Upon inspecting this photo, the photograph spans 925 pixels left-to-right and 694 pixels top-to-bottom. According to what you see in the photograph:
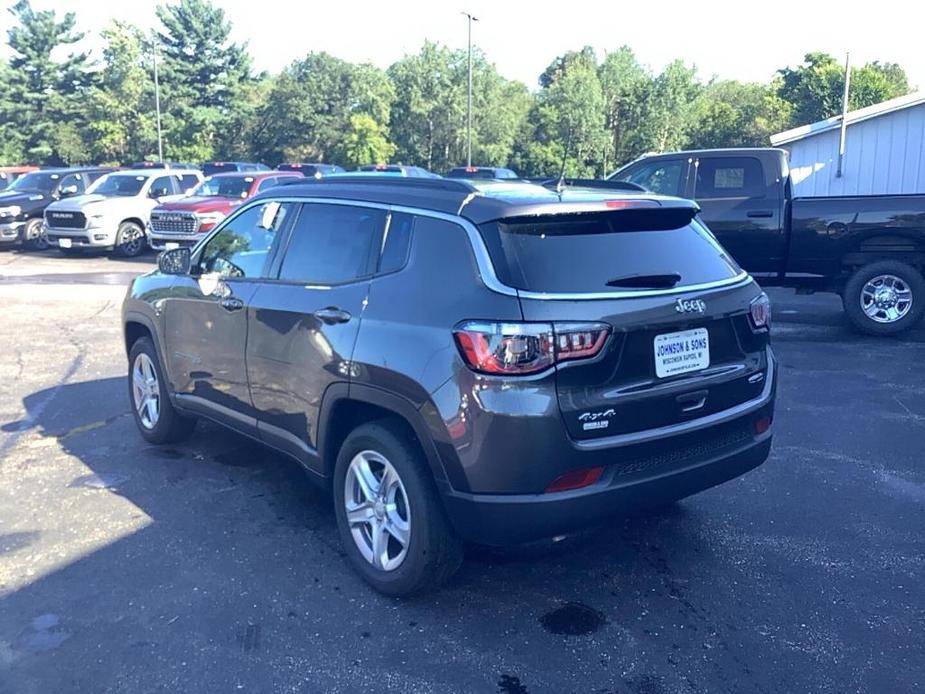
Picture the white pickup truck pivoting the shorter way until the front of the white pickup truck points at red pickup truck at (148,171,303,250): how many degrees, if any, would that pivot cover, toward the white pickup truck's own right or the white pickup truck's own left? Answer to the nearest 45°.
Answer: approximately 90° to the white pickup truck's own left

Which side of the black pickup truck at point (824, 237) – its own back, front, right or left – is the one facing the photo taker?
left

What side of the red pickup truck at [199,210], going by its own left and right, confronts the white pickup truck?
right

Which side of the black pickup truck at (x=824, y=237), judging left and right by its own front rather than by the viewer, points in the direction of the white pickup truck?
front

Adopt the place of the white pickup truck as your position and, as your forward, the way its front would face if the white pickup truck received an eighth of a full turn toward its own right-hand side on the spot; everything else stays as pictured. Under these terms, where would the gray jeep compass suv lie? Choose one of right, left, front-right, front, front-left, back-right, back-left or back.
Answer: left

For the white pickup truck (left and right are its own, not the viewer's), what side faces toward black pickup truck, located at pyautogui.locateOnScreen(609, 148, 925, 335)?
left

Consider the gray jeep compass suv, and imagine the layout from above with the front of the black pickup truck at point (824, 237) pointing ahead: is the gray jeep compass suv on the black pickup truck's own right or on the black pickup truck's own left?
on the black pickup truck's own left

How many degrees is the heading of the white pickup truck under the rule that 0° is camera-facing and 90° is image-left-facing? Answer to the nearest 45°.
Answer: approximately 45°

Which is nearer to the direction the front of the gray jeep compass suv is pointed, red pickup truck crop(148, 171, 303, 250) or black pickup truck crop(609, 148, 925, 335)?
the red pickup truck

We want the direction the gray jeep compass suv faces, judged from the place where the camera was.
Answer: facing away from the viewer and to the left of the viewer

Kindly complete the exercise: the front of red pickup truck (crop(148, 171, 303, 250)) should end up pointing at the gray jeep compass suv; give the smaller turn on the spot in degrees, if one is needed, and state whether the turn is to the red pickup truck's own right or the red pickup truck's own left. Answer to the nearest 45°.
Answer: approximately 45° to the red pickup truck's own left

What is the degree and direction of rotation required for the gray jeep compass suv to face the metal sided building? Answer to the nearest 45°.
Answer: approximately 90° to its right

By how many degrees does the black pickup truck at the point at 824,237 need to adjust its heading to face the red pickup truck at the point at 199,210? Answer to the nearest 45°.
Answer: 0° — it already faces it
